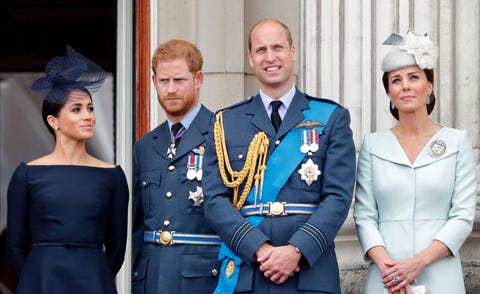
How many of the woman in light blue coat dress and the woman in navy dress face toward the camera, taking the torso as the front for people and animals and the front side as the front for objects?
2

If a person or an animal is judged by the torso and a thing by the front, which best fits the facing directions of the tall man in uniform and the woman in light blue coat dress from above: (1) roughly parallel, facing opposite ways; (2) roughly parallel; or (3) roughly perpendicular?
roughly parallel

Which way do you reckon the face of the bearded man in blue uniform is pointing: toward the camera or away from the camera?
toward the camera

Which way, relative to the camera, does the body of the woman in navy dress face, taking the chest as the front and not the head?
toward the camera

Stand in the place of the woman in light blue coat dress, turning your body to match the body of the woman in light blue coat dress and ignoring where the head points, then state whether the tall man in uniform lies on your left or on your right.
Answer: on your right

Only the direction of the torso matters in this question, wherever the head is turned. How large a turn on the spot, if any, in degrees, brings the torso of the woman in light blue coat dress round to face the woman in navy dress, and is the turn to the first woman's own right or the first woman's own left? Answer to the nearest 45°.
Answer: approximately 90° to the first woman's own right

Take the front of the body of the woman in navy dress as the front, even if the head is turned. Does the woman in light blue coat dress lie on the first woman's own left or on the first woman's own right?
on the first woman's own left

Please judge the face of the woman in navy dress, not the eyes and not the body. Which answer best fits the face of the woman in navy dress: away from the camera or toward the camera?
toward the camera

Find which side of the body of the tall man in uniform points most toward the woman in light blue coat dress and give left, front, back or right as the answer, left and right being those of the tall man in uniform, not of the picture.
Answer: left

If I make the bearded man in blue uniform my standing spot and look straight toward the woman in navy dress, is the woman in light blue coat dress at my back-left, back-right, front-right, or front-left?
back-left

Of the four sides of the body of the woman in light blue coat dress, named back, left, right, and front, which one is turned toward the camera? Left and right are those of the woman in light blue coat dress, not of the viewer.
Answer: front
